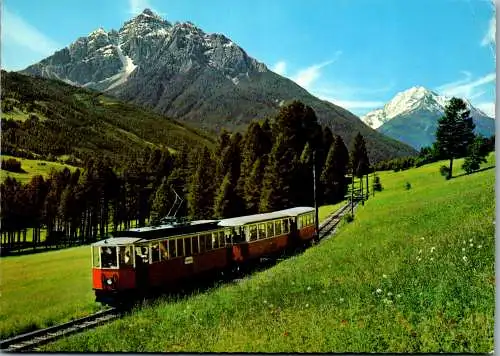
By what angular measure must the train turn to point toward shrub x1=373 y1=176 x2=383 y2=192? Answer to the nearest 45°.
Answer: approximately 135° to its left

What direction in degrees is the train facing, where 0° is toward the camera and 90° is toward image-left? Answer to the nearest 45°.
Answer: approximately 45°

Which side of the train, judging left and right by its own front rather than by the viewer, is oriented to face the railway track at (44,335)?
front

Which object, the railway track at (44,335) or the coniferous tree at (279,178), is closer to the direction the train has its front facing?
the railway track

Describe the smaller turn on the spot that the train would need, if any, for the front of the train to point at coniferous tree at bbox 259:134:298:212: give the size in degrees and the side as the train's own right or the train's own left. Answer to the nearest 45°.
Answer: approximately 135° to the train's own right
